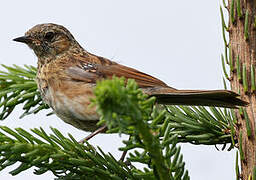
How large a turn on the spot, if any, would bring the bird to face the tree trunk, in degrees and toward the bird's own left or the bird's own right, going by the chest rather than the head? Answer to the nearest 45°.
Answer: approximately 135° to the bird's own left

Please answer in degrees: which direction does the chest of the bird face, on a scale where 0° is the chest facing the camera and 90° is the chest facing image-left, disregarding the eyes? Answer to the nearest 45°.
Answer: approximately 90°
